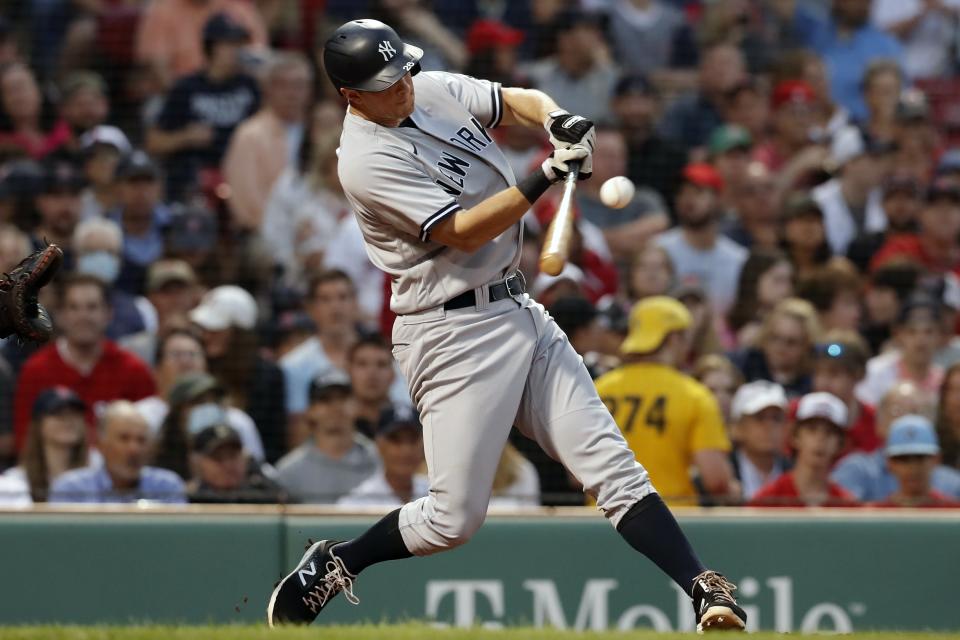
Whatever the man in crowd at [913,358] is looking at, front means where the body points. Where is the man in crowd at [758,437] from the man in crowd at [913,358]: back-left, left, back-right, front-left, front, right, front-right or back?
front-right

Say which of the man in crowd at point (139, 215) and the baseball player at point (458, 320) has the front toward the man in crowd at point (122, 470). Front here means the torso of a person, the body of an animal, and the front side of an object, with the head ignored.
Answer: the man in crowd at point (139, 215)

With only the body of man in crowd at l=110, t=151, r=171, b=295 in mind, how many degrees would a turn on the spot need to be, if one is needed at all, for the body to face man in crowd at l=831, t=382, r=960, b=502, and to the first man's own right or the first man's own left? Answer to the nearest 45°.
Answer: approximately 45° to the first man's own left

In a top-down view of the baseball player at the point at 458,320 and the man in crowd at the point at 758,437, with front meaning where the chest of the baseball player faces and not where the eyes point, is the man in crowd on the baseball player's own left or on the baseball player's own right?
on the baseball player's own left

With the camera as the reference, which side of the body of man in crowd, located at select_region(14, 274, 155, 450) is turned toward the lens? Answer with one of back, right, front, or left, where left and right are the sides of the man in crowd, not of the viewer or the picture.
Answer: front

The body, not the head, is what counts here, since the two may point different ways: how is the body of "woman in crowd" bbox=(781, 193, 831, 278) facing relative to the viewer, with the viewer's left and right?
facing the viewer

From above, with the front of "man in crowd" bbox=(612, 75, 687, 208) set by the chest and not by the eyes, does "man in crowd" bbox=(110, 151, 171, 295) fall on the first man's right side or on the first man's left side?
on the first man's right side

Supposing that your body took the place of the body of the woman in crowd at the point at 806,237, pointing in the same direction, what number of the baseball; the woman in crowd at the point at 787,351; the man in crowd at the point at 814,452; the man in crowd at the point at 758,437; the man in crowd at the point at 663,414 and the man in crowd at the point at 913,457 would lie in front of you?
6

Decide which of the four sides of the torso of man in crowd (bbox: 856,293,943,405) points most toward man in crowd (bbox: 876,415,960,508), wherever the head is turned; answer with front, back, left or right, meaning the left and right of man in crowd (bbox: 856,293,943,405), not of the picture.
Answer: front

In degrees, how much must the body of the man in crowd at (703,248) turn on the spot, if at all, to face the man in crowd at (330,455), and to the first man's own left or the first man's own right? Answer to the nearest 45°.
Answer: approximately 45° to the first man's own right

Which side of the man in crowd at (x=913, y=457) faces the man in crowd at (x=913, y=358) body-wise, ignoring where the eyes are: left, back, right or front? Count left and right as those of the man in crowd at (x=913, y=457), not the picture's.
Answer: back

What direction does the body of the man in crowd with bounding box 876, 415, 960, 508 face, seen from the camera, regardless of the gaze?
toward the camera

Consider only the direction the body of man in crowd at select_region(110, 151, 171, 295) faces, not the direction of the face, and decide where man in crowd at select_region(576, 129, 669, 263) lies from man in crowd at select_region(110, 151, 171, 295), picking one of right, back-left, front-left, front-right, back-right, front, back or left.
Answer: left
